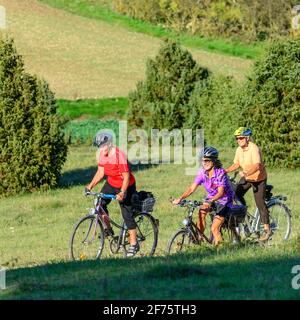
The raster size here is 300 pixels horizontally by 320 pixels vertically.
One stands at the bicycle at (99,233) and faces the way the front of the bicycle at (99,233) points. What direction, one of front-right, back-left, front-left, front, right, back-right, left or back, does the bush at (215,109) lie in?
back-right

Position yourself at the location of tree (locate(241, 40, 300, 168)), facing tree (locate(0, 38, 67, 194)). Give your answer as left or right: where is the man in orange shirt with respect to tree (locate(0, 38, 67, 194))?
left

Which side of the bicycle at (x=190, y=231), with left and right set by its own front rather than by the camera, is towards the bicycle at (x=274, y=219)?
back
